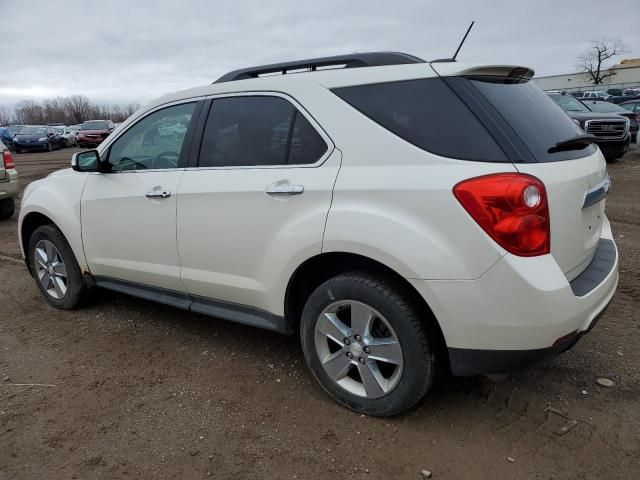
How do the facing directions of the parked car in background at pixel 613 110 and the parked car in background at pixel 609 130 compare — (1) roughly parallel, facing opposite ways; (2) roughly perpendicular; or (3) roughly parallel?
roughly parallel

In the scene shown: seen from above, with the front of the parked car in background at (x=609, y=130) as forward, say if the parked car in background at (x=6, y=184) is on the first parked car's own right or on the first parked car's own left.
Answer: on the first parked car's own right

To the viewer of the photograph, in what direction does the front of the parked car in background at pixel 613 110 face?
facing the viewer and to the right of the viewer

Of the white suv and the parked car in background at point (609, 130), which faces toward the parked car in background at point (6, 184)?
the white suv

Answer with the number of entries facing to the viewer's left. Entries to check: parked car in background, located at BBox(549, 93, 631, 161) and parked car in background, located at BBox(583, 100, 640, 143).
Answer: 0

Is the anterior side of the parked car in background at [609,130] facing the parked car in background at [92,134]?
no

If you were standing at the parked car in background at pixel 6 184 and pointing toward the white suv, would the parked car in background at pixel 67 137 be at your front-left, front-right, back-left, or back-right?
back-left

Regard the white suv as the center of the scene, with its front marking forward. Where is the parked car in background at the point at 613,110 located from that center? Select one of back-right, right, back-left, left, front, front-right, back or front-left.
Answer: right

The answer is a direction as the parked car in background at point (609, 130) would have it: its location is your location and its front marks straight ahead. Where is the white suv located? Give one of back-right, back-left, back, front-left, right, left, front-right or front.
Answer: front-right

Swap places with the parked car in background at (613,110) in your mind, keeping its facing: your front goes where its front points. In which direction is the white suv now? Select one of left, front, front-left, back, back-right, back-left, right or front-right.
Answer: front-right

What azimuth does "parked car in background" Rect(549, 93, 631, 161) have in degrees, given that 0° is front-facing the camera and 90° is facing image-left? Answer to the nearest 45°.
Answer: approximately 315°

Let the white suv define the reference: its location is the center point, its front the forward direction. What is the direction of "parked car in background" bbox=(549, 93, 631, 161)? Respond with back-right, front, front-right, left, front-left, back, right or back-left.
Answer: right

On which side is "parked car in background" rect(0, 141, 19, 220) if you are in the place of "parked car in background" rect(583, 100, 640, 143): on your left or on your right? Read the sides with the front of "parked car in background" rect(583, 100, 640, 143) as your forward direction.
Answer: on your right

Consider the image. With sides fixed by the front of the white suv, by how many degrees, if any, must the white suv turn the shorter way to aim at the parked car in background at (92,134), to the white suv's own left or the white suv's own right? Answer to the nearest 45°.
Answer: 0° — it already faces it

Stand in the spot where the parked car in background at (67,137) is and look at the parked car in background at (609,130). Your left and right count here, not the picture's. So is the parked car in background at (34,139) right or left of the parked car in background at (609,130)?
right

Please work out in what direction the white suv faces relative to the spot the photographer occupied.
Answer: facing away from the viewer and to the left of the viewer
